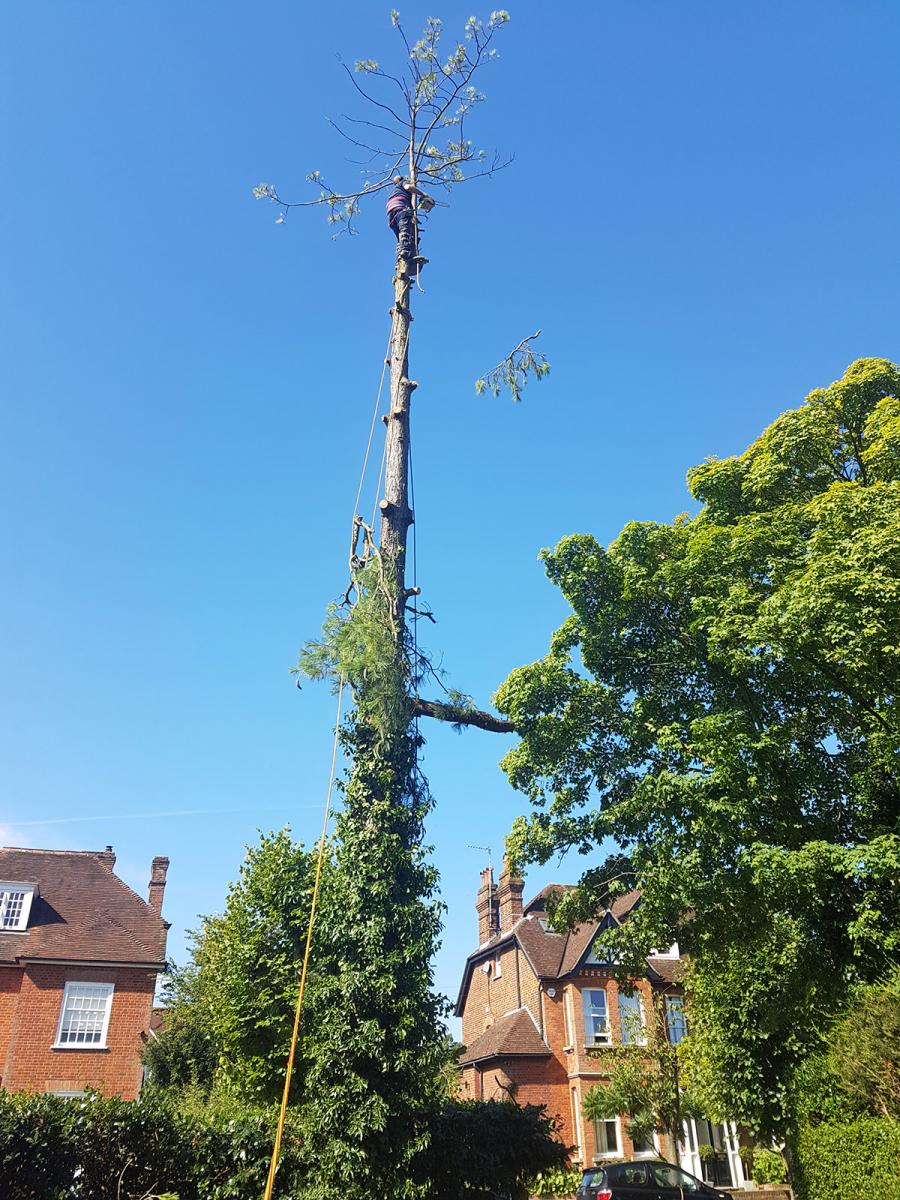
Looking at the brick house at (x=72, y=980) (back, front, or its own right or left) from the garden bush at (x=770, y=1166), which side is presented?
left

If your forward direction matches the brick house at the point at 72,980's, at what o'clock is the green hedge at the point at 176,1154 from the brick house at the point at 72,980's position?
The green hedge is roughly at 12 o'clock from the brick house.

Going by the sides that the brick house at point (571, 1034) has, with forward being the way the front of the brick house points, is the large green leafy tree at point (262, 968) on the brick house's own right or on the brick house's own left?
on the brick house's own right

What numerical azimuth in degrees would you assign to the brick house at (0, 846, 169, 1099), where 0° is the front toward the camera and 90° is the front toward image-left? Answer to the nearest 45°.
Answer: approximately 0°

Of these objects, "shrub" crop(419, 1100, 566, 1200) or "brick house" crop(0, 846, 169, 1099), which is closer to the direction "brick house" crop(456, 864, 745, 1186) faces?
the shrub

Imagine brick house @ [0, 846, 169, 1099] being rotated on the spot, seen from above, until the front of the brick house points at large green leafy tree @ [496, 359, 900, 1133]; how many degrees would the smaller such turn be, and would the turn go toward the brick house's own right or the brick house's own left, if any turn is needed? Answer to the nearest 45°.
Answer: approximately 45° to the brick house's own left

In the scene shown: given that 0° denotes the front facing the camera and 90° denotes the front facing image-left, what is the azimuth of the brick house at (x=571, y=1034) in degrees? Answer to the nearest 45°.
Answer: approximately 315°
